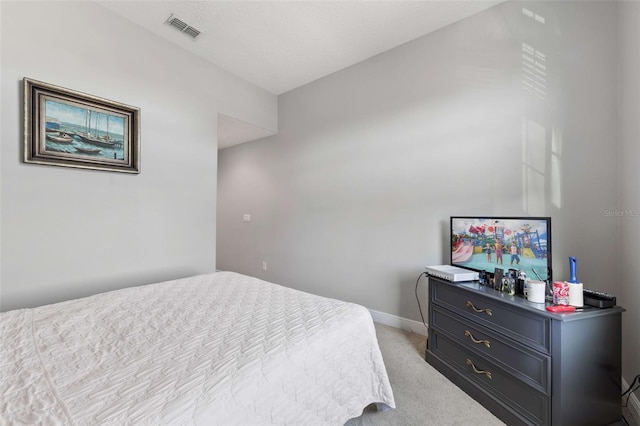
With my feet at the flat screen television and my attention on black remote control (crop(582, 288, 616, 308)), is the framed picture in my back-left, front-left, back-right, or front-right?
back-right

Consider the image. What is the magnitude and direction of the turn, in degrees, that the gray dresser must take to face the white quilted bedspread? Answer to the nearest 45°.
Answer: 0° — it already faces it

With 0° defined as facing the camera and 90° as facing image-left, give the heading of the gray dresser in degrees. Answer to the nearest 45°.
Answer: approximately 45°

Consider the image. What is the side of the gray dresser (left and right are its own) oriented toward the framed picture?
front

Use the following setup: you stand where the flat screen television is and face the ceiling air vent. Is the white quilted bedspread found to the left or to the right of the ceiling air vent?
left

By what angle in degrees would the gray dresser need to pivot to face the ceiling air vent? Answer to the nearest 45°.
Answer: approximately 45° to its right

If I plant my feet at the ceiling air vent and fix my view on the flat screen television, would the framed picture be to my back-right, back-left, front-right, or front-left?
back-right
